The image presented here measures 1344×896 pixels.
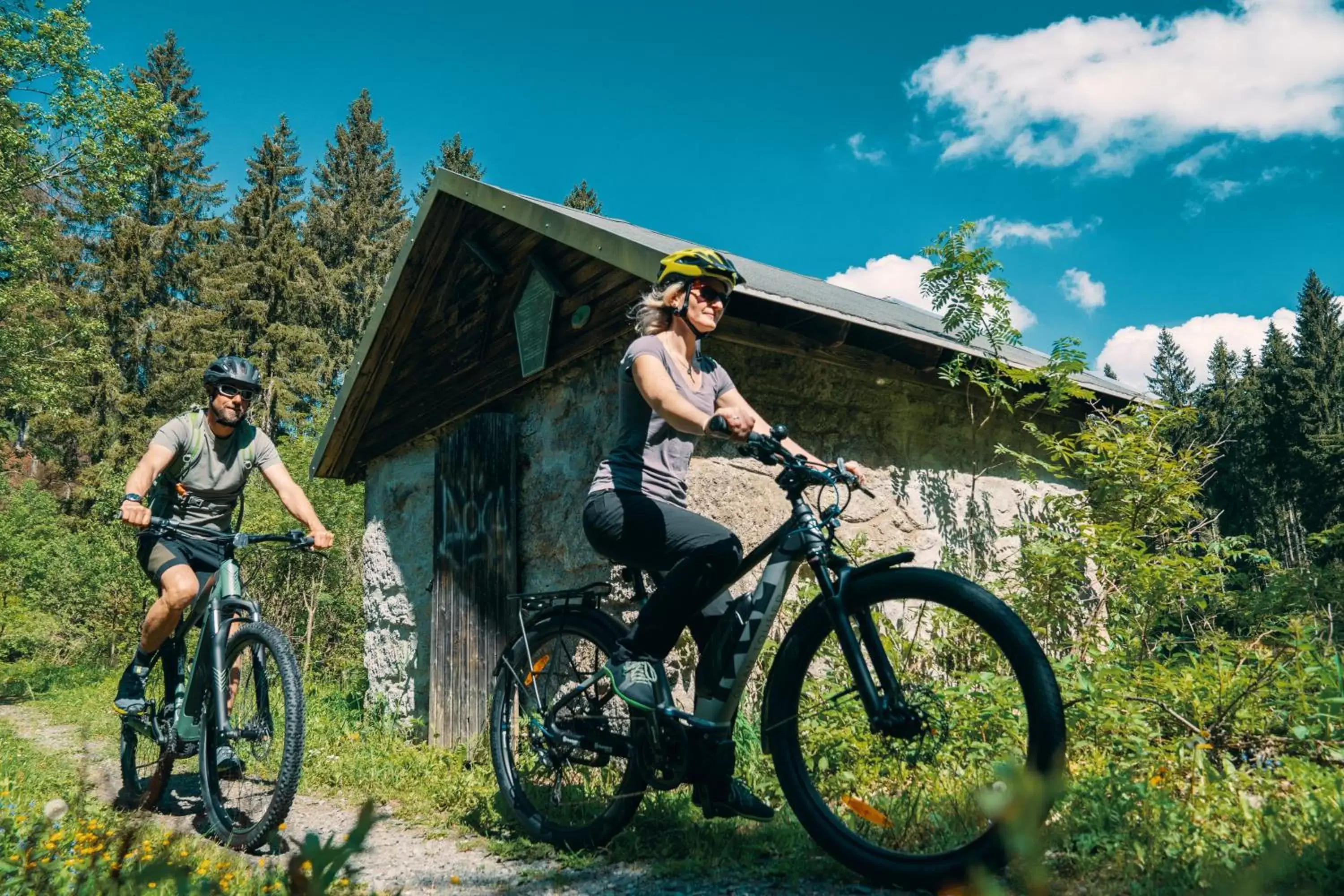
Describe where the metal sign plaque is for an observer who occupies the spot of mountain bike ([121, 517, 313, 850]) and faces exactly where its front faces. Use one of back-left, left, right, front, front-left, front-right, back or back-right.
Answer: left

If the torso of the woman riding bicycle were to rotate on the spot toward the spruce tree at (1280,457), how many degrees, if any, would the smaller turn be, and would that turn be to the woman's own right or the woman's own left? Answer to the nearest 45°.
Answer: approximately 90° to the woman's own left

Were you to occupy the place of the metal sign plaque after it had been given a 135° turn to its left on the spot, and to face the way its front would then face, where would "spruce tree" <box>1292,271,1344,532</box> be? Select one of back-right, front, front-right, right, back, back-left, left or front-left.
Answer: front-left

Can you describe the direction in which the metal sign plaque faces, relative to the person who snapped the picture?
facing the viewer and to the left of the viewer

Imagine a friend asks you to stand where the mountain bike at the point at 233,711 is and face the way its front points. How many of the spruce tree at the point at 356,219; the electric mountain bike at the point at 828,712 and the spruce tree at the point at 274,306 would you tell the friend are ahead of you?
1

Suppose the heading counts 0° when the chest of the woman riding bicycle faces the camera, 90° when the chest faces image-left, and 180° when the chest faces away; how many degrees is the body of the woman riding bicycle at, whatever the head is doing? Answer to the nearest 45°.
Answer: approximately 315°

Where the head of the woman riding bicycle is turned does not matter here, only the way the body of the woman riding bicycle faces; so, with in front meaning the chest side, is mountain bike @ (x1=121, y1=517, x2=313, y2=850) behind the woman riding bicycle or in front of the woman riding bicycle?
behind

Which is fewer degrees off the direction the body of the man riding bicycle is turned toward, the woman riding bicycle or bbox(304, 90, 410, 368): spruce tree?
the woman riding bicycle

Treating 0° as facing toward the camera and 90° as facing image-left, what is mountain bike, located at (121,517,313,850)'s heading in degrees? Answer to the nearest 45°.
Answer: approximately 315°

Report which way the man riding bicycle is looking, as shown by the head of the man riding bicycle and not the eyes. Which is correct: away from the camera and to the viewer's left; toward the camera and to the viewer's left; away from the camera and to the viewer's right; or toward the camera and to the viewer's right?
toward the camera and to the viewer's right

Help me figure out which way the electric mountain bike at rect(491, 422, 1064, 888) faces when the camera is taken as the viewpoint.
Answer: facing the viewer and to the right of the viewer
